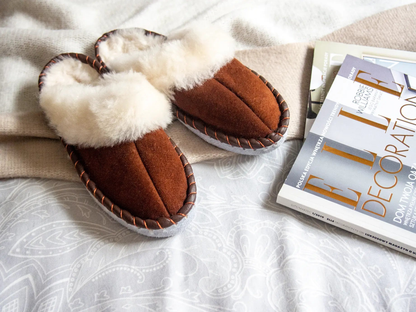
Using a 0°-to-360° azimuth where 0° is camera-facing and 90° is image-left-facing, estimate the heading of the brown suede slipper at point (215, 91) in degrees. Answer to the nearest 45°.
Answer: approximately 315°

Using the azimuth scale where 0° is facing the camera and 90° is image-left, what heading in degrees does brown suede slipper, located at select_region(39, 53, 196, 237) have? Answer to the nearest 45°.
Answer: approximately 315°
